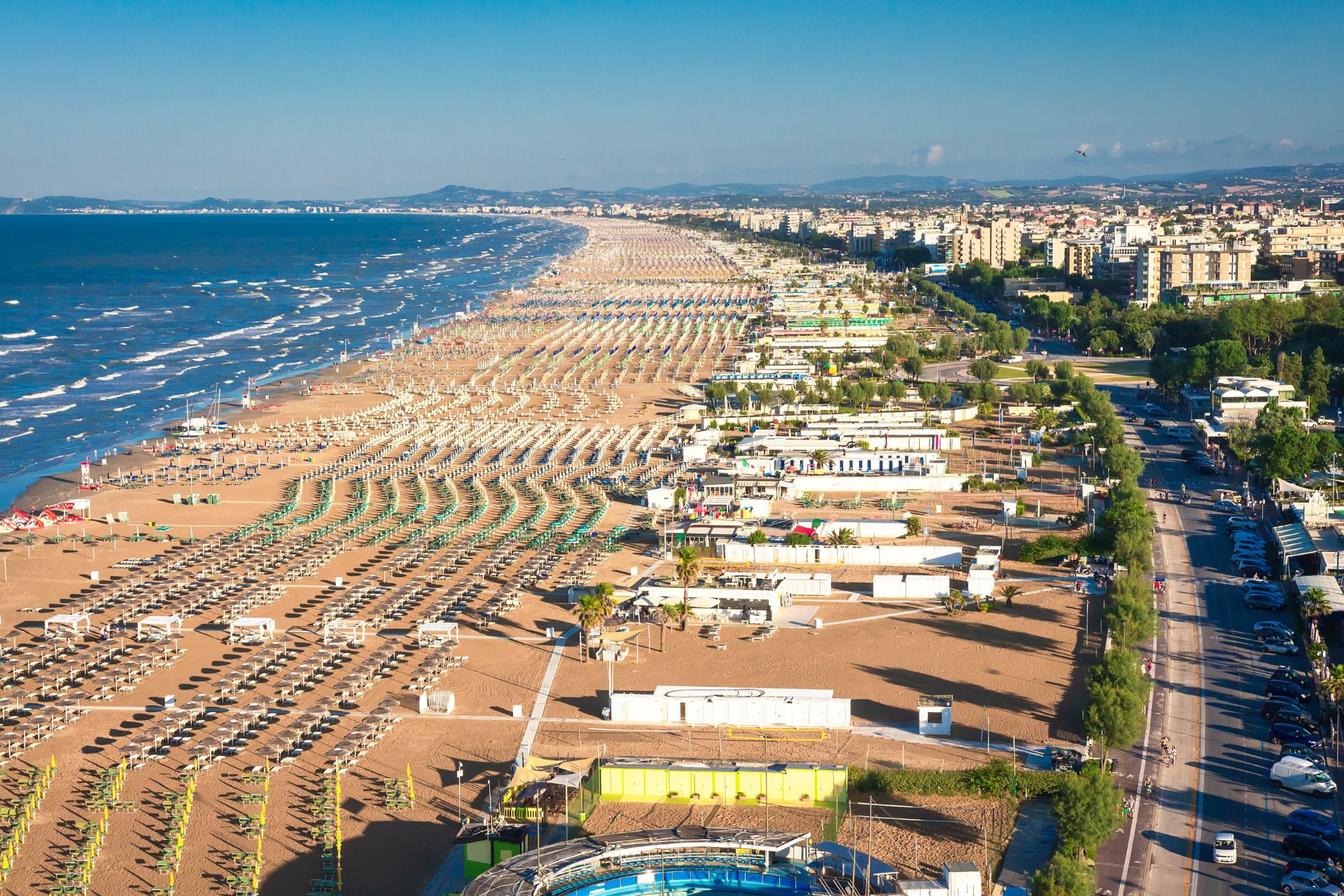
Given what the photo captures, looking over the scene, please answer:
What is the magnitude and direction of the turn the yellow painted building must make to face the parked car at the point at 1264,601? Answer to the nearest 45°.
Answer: approximately 135° to its left

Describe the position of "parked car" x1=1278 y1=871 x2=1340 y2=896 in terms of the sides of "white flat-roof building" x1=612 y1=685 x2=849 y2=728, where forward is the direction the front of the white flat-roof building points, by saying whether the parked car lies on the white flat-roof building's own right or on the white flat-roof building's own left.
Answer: on the white flat-roof building's own left

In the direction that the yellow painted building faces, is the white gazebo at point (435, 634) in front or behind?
behind

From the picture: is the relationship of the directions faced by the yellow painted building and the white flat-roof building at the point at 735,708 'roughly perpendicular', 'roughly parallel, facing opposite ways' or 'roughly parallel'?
roughly parallel

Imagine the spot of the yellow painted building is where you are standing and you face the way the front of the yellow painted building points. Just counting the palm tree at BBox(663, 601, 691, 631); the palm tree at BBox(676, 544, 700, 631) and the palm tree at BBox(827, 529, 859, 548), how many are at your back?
3

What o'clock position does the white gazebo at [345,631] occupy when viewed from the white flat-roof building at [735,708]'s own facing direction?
The white gazebo is roughly at 4 o'clock from the white flat-roof building.

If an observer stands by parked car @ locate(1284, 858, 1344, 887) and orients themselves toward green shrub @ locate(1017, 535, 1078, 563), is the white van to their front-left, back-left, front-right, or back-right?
front-right

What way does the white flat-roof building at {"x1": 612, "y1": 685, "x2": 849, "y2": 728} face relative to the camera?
toward the camera

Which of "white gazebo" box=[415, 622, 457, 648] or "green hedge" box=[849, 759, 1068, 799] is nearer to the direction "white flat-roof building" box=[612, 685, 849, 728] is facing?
the green hedge

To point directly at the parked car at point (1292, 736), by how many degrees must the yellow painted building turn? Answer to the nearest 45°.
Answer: approximately 90° to its left

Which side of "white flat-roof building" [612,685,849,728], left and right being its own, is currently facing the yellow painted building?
front

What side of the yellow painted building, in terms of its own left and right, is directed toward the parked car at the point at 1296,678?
left

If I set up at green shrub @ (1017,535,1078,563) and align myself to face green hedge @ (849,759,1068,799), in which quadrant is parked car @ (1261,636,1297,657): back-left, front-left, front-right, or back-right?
front-left

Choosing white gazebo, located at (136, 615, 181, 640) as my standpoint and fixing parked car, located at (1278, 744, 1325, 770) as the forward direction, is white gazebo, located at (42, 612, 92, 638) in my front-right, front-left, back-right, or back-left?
back-right

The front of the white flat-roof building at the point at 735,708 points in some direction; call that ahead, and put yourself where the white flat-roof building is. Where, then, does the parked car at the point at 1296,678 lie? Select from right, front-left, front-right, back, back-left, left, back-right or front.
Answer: left

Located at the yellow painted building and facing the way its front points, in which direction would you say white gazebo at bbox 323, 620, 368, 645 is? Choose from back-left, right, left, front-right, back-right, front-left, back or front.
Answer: back-right

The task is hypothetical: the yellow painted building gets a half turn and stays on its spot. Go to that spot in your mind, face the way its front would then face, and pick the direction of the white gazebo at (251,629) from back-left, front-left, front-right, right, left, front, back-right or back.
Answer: front-left

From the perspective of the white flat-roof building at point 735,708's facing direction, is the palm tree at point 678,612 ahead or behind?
behind

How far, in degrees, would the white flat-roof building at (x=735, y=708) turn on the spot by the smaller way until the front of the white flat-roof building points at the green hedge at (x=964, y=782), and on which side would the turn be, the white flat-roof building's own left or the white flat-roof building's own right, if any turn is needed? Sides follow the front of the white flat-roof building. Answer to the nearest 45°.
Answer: approximately 45° to the white flat-roof building's own left

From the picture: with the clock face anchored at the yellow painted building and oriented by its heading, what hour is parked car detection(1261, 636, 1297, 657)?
The parked car is roughly at 8 o'clock from the yellow painted building.
